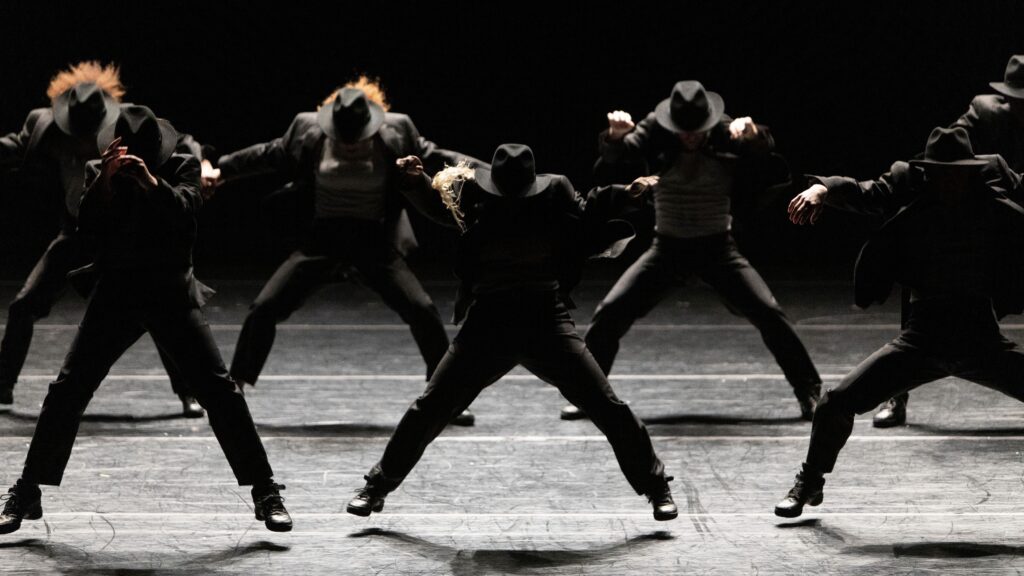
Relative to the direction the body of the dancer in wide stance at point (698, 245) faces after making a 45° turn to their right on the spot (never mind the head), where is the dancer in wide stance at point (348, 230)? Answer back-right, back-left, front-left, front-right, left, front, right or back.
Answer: front-right

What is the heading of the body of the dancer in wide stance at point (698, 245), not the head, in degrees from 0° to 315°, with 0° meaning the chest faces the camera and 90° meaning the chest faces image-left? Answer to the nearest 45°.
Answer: approximately 0°

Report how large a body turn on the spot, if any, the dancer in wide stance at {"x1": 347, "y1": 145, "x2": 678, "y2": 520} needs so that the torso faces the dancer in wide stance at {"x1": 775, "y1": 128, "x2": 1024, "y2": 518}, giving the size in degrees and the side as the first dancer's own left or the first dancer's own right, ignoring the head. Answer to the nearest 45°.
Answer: approximately 90° to the first dancer's own left

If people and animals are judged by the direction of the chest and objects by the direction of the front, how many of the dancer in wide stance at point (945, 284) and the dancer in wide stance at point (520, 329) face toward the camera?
2

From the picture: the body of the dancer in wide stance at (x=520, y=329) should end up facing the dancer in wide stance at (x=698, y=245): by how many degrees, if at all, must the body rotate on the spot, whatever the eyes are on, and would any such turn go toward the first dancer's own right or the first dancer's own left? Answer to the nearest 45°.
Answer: approximately 135° to the first dancer's own left

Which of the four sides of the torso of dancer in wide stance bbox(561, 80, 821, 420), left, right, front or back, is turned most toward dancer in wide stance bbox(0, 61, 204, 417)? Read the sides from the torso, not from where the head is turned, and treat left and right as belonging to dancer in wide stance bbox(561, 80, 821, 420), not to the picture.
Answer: right

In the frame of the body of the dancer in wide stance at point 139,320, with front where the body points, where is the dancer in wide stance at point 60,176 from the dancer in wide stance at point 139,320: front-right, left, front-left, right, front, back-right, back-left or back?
back

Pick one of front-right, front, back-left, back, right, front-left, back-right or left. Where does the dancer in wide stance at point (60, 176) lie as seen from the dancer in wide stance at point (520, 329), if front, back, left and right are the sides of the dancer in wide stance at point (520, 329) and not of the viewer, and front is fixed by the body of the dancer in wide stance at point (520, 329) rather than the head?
back-right

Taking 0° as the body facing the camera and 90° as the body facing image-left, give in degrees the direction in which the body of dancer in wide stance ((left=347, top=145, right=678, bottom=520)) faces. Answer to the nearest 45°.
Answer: approximately 0°
